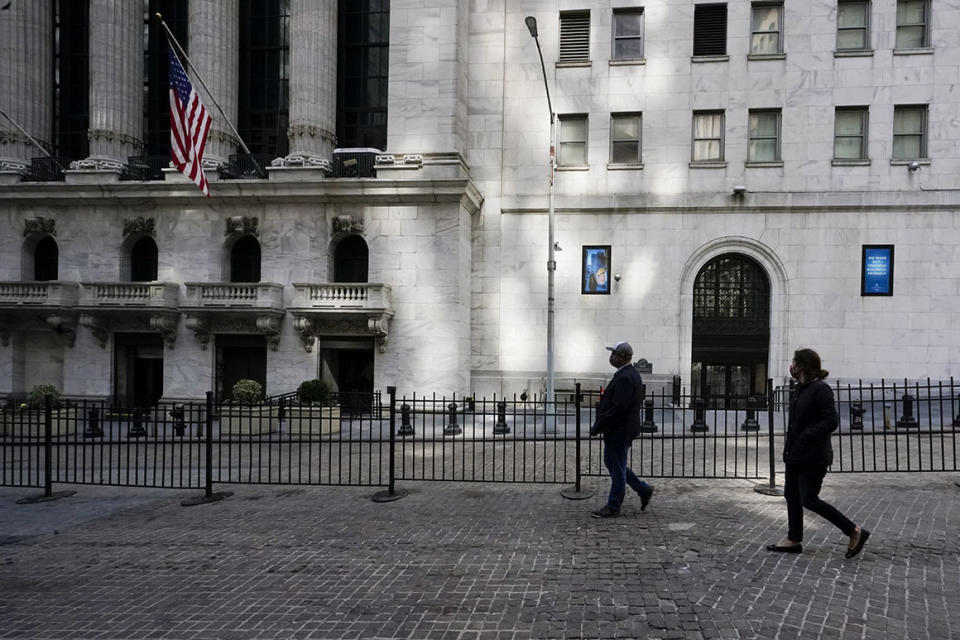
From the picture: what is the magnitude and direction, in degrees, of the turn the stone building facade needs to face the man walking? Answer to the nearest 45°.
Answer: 0° — it already faces them

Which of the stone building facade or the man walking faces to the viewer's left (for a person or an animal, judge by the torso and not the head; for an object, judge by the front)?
the man walking

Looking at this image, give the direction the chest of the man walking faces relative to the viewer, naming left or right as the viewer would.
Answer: facing to the left of the viewer

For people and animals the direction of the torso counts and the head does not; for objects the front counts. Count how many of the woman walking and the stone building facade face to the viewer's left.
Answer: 1

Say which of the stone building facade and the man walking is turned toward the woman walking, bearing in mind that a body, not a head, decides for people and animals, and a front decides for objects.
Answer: the stone building facade

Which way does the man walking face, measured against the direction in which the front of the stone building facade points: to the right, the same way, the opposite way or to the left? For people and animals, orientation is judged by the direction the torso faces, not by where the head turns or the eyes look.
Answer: to the right

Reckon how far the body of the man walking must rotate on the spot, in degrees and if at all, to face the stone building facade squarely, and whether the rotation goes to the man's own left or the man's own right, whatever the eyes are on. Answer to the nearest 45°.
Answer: approximately 90° to the man's own right

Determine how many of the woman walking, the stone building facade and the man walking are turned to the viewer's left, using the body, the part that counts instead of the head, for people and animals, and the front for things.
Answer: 2

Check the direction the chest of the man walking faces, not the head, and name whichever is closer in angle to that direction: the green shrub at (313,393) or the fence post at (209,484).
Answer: the fence post

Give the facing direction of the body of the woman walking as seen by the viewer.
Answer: to the viewer's left
